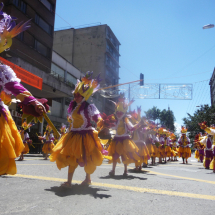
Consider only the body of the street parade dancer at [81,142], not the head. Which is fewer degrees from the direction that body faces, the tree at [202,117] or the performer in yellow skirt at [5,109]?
the performer in yellow skirt

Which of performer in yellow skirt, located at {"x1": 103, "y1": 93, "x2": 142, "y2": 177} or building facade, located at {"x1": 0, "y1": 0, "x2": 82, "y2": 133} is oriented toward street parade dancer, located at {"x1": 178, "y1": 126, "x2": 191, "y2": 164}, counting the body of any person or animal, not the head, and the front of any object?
the building facade

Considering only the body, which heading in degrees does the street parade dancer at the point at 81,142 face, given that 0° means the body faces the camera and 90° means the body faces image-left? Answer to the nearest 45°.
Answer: approximately 45°

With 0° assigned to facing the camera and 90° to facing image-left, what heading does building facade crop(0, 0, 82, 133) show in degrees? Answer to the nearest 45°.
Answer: approximately 315°
